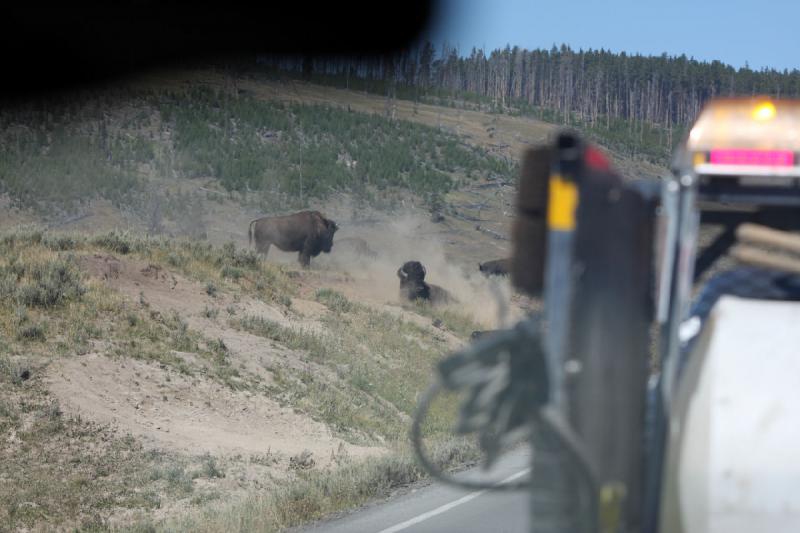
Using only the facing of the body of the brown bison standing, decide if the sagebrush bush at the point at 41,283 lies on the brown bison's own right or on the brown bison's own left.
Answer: on the brown bison's own right

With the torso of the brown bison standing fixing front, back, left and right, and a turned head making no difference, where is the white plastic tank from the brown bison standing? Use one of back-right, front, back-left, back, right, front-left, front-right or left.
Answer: right

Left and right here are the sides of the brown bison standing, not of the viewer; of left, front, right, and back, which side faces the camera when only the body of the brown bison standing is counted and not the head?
right

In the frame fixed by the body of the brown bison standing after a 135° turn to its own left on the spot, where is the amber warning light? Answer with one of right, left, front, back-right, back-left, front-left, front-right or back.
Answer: back-left

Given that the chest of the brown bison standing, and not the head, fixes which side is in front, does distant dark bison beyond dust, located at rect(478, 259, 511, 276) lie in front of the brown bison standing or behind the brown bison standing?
in front

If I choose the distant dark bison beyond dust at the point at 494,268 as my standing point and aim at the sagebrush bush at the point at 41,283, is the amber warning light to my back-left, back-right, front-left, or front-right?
front-left

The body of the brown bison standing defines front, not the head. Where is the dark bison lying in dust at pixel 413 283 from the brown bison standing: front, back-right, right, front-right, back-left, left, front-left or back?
front-right
